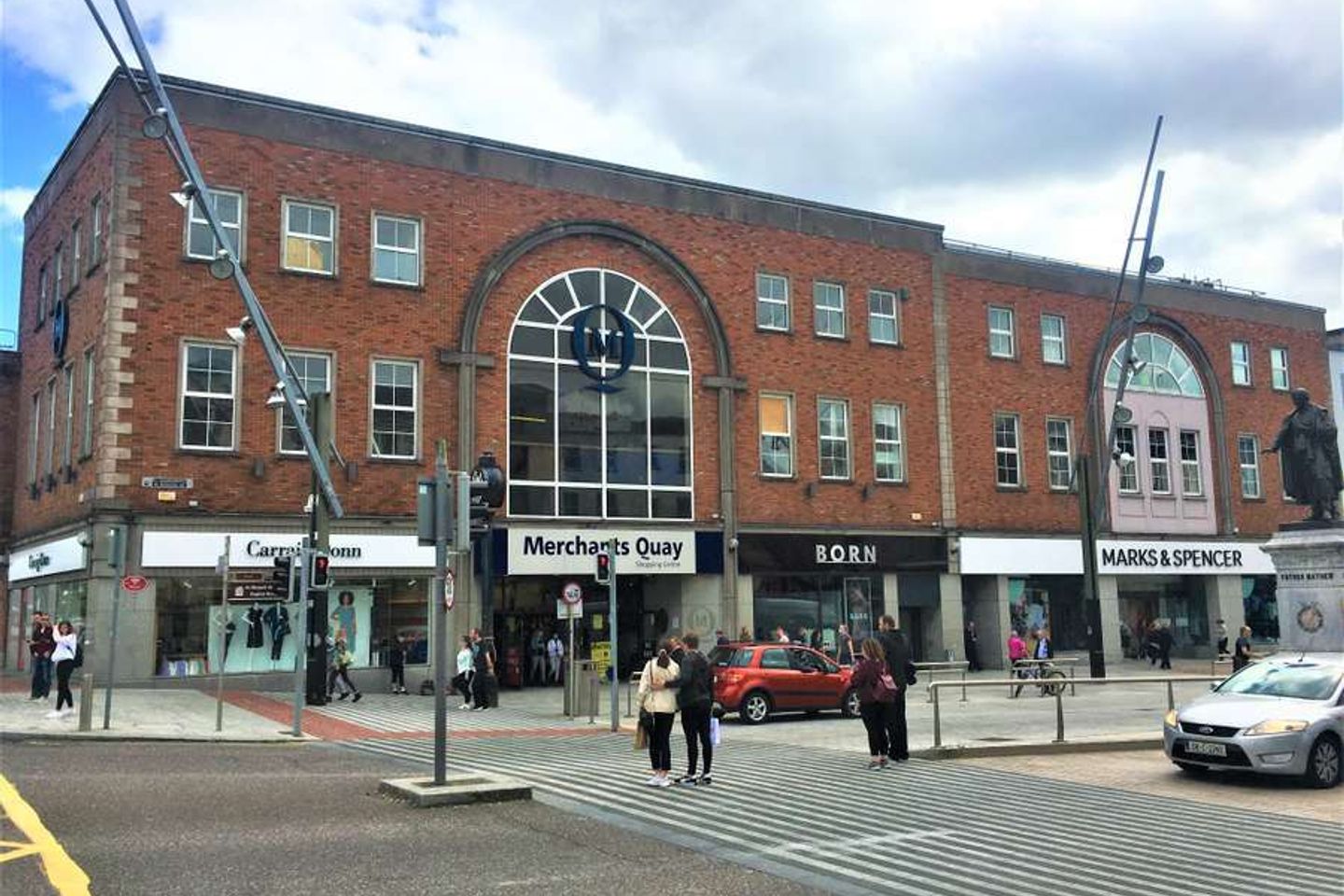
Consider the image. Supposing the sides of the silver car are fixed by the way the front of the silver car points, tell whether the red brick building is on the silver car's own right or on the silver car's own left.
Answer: on the silver car's own right

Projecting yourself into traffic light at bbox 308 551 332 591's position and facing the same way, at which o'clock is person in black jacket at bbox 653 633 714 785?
The person in black jacket is roughly at 11 o'clock from the traffic light.

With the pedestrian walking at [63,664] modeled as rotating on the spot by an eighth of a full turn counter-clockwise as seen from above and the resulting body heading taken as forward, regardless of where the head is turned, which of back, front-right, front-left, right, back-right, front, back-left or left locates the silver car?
front-left

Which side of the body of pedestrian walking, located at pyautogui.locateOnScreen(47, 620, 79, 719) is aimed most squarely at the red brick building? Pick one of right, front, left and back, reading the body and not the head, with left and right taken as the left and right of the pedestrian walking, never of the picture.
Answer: back

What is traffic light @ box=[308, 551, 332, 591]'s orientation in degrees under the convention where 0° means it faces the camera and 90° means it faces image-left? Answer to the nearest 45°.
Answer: approximately 0°

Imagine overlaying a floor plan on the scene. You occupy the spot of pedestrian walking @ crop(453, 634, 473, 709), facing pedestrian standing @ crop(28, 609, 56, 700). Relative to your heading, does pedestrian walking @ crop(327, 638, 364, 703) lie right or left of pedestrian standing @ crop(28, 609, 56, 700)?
right

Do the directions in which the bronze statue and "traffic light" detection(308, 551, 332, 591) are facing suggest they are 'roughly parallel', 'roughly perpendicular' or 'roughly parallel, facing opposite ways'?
roughly perpendicular

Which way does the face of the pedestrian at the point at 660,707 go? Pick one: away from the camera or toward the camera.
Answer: away from the camera
